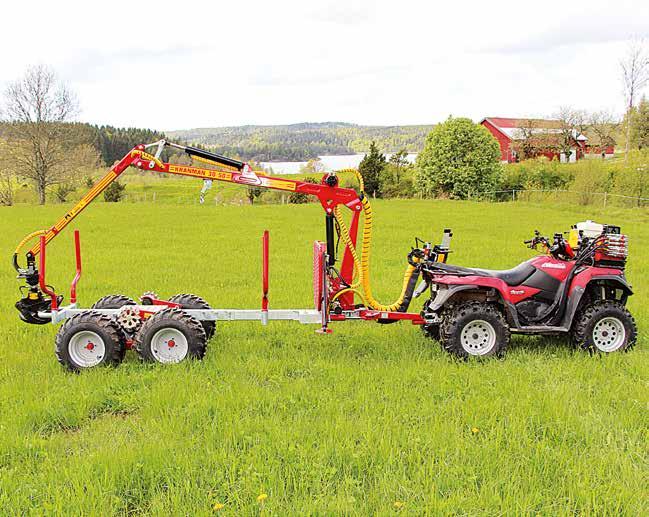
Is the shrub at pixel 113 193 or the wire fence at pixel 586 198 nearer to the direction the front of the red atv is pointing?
the wire fence

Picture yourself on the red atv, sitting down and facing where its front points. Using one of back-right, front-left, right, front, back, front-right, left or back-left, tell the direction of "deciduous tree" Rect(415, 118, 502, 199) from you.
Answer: left

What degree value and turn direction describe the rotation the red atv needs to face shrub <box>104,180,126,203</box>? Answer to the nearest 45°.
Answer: approximately 135° to its left

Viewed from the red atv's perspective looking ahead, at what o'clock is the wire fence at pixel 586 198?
The wire fence is roughly at 9 o'clock from the red atv.

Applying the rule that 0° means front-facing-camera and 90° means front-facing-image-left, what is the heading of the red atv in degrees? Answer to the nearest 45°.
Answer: approximately 270°
